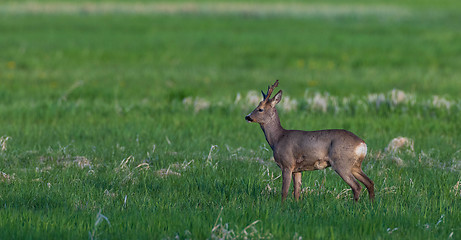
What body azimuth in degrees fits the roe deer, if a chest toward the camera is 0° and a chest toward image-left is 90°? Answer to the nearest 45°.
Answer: approximately 90°
